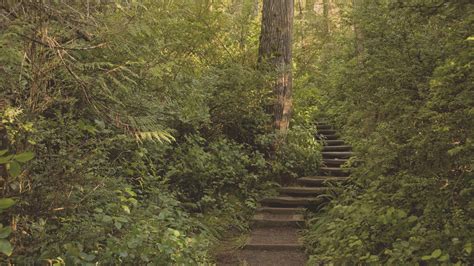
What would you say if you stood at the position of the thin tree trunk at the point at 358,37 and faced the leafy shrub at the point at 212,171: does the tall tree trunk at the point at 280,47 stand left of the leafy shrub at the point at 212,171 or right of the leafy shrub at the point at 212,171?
right

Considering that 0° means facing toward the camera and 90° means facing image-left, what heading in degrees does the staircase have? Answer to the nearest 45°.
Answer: approximately 0°

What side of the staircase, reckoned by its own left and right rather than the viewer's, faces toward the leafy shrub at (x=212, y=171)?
right
